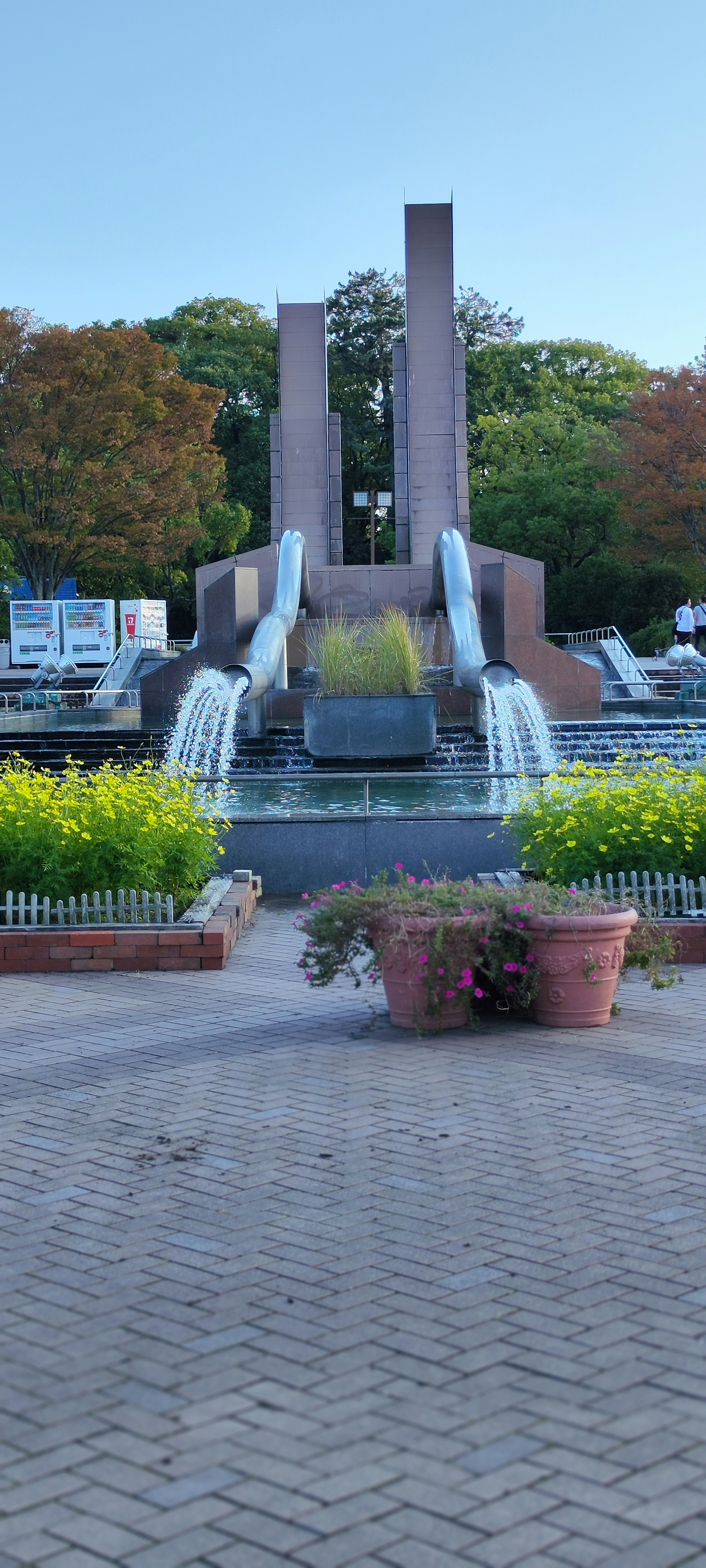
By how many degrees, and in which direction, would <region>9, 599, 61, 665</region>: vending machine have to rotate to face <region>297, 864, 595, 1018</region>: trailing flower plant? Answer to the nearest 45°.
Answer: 0° — it already faces it

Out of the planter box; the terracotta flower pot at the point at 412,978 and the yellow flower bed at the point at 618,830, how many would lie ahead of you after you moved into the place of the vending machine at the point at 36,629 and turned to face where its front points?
3

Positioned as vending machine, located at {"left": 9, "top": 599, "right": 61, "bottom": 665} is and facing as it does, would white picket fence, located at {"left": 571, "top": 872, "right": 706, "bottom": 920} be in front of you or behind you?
in front

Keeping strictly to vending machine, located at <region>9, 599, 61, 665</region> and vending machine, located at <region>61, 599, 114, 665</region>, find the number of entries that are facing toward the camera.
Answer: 2

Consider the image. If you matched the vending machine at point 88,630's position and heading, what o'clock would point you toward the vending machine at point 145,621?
The vending machine at point 145,621 is roughly at 10 o'clock from the vending machine at point 88,630.

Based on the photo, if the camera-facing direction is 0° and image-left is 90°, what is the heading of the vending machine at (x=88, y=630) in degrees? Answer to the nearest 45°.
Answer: approximately 0°

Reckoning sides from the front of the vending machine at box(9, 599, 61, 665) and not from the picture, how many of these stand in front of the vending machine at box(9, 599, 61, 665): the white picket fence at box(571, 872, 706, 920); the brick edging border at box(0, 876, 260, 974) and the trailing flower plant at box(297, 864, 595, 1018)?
3

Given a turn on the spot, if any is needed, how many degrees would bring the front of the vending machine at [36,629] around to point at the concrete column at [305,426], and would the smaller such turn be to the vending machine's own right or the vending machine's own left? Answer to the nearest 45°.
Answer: approximately 45° to the vending machine's own left
